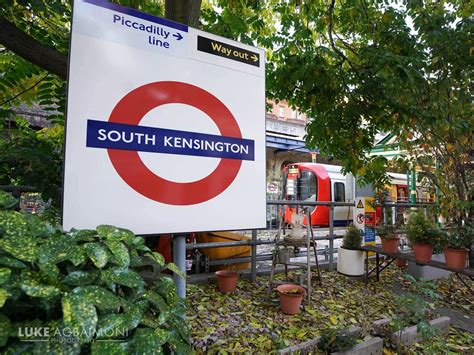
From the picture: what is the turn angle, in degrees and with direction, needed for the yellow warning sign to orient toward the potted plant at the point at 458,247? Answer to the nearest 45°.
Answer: approximately 45° to its left

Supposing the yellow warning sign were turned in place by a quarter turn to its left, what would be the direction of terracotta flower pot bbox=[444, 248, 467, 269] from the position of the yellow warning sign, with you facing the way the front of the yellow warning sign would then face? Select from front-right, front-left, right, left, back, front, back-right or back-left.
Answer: front-right

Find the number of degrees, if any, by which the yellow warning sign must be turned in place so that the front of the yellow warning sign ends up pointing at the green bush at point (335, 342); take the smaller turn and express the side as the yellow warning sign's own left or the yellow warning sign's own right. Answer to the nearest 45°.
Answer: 0° — it already faces it

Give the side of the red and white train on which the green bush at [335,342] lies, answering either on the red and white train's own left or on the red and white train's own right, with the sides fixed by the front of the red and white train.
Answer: on the red and white train's own left

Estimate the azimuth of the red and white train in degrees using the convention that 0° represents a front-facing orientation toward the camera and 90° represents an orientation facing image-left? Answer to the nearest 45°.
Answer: approximately 45°

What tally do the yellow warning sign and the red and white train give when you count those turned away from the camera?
0

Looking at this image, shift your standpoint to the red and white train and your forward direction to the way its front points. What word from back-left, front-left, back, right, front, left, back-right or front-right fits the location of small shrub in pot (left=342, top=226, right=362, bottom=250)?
front-left

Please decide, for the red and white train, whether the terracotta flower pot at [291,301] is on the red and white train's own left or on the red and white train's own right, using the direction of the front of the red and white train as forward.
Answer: on the red and white train's own left

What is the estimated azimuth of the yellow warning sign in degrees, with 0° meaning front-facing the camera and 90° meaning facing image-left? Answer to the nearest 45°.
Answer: approximately 0°

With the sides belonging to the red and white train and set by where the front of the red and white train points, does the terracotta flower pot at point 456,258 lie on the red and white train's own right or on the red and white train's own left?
on the red and white train's own left

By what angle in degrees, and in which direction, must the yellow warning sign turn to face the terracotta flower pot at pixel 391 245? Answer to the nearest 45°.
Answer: approximately 45° to its left

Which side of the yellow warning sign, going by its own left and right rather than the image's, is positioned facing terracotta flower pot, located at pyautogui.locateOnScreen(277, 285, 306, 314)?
front

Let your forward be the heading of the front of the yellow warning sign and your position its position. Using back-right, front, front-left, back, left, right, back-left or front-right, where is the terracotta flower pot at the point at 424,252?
front-left

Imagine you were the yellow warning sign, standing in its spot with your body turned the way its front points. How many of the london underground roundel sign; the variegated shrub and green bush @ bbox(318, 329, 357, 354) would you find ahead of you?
3
